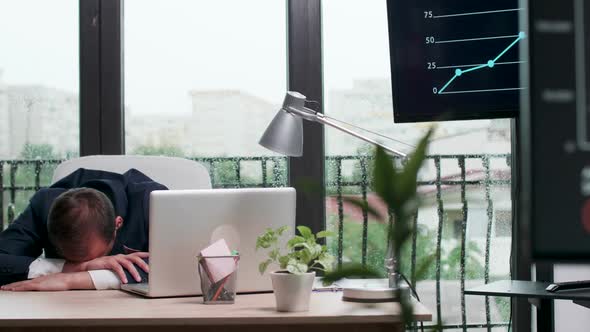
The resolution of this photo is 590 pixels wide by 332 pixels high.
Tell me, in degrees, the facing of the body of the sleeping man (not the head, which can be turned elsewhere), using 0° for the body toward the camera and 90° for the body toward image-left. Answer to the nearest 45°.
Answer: approximately 0°

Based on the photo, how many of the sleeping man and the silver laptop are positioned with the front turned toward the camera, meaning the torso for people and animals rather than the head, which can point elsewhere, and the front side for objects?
1

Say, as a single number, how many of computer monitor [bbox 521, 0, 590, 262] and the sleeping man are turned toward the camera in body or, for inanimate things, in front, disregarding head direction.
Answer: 2

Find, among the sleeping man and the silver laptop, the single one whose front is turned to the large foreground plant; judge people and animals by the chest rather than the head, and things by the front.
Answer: the sleeping man

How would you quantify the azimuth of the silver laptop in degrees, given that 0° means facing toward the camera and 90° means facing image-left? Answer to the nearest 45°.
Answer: approximately 135°

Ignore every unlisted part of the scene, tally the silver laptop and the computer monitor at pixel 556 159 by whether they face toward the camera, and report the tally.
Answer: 1

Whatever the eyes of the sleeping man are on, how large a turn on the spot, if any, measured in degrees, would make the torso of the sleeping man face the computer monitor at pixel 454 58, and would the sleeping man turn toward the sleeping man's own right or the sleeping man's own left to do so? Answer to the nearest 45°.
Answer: approximately 90° to the sleeping man's own left

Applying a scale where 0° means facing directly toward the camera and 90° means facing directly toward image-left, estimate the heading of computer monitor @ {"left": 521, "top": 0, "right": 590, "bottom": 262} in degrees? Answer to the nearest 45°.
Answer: approximately 0°
